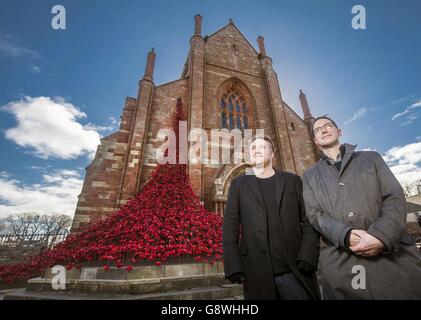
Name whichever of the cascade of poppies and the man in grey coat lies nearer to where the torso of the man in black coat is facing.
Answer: the man in grey coat

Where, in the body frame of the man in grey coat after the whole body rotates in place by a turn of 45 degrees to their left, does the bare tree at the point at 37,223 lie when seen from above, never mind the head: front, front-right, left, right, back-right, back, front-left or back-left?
back-right

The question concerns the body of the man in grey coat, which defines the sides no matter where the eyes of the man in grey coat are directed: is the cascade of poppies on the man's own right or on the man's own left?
on the man's own right

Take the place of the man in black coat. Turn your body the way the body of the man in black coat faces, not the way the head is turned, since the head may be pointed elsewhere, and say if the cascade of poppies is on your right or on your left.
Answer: on your right

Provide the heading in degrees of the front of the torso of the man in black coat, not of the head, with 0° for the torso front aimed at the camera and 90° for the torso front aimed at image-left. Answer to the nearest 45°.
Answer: approximately 0°

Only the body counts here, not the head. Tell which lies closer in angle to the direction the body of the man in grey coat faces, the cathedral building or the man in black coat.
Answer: the man in black coat

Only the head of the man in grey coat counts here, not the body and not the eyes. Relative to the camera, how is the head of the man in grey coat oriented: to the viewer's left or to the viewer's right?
to the viewer's left

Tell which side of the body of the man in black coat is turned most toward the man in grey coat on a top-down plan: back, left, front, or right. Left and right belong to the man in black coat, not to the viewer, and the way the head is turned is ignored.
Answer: left

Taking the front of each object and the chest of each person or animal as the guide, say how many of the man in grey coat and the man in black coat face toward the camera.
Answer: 2

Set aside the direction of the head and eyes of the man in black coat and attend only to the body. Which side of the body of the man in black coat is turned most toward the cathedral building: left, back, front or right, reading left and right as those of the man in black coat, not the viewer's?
back
